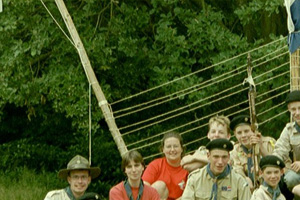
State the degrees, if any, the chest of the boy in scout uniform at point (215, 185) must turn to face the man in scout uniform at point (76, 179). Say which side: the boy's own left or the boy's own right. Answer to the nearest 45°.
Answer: approximately 90° to the boy's own right

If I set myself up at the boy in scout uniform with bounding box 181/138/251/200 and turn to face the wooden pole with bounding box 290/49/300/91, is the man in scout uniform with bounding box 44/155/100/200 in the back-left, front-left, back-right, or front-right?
back-left

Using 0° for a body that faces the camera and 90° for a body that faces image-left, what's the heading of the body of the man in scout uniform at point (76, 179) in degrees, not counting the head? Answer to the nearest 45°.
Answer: approximately 0°

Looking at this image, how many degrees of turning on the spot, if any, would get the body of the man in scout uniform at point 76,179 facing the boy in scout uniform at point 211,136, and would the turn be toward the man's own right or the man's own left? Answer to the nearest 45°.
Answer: approximately 90° to the man's own left

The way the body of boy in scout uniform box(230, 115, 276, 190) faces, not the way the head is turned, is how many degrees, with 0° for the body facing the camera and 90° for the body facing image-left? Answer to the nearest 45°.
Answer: approximately 0°
